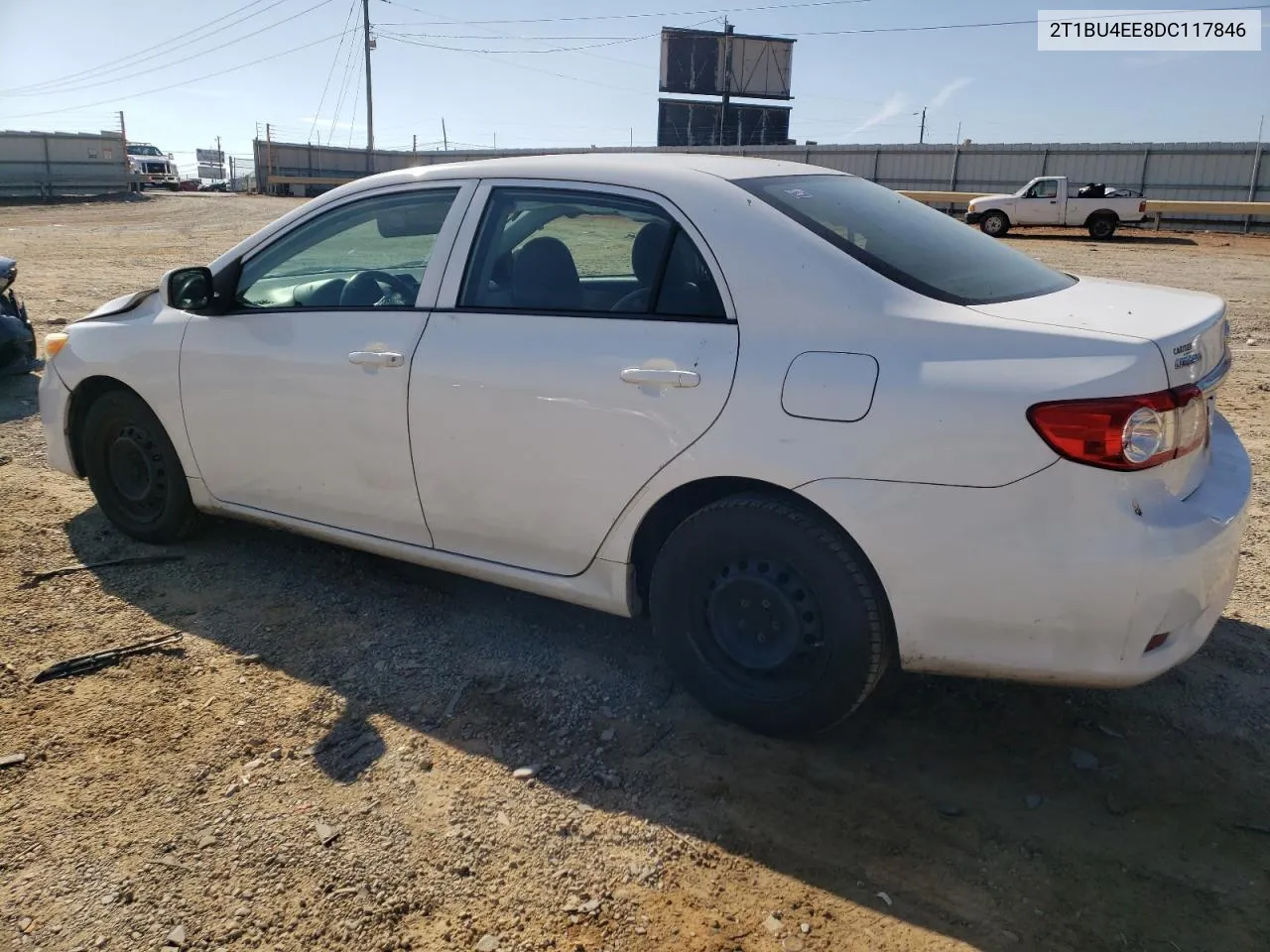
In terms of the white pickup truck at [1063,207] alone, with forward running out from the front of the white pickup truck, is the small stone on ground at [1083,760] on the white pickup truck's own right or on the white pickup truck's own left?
on the white pickup truck's own left

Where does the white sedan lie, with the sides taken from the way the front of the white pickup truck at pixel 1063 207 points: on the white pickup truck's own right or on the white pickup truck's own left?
on the white pickup truck's own left

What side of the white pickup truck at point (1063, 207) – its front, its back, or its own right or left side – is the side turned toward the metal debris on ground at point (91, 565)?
left

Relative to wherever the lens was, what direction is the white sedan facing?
facing away from the viewer and to the left of the viewer

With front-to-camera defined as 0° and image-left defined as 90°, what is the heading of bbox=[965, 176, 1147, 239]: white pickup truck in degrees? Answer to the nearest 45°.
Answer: approximately 90°

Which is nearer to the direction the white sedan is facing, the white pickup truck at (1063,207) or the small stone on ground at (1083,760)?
the white pickup truck
